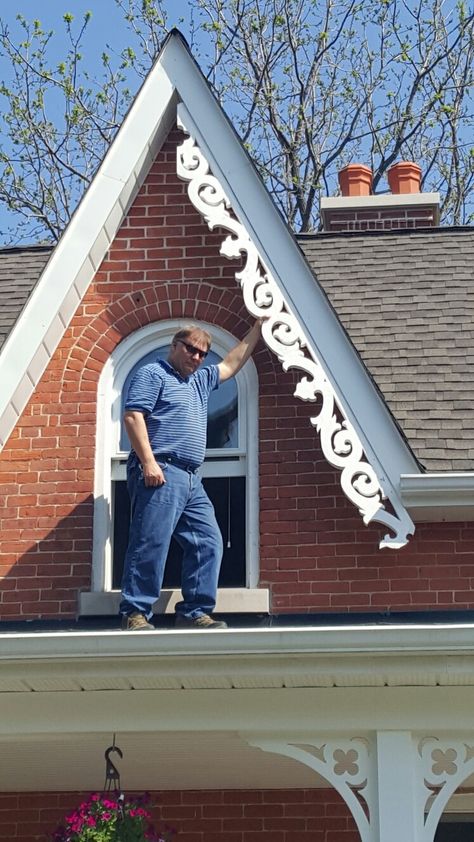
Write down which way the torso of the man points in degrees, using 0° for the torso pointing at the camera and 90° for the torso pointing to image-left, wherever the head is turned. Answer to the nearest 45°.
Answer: approximately 315°
